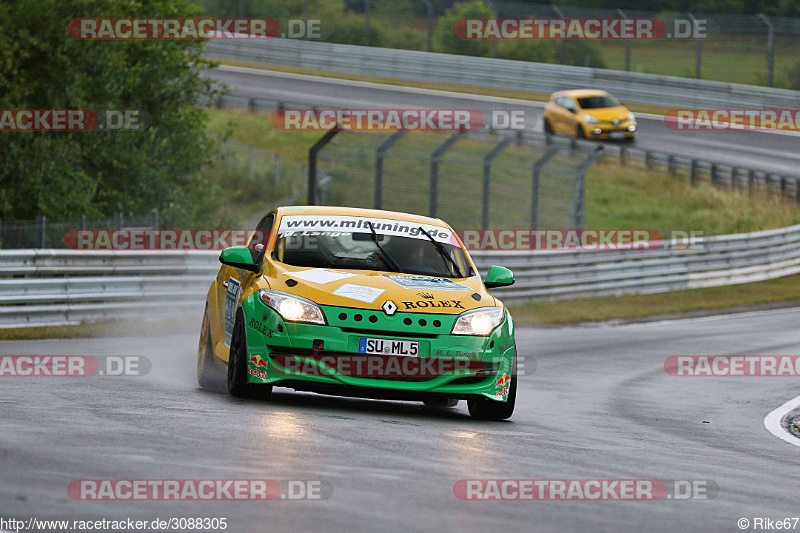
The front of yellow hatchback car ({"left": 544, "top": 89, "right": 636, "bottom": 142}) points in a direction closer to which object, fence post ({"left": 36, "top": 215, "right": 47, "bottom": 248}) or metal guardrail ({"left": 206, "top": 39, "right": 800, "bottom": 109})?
the fence post

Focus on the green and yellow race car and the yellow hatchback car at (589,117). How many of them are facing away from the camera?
0

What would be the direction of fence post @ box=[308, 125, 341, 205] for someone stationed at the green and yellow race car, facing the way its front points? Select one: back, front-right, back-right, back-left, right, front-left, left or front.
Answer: back

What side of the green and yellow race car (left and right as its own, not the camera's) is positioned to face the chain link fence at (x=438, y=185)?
back

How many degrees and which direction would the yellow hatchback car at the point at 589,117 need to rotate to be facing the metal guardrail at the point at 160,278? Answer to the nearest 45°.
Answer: approximately 45° to its right

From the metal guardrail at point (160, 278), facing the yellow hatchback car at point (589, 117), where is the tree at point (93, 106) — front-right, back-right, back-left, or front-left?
front-left

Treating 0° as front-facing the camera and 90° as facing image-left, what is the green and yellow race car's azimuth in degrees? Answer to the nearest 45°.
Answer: approximately 0°

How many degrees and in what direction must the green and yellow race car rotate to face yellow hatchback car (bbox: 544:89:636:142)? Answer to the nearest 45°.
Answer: approximately 180°

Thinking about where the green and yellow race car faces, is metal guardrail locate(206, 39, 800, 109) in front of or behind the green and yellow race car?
behind

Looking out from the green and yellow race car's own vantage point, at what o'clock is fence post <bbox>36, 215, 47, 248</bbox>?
The fence post is roughly at 5 o'clock from the green and yellow race car.

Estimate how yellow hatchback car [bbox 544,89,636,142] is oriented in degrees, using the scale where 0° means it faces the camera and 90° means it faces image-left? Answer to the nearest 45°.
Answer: approximately 315°
